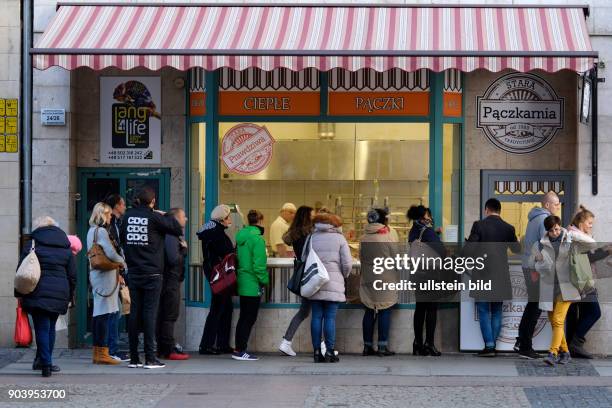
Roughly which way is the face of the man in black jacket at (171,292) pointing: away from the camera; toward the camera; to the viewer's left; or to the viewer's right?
to the viewer's right

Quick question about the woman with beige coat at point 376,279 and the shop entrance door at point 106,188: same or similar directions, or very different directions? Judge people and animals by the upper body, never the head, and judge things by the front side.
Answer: very different directions

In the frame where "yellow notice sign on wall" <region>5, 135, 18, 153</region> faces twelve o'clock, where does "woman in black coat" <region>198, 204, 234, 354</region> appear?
The woman in black coat is roughly at 10 o'clock from the yellow notice sign on wall.

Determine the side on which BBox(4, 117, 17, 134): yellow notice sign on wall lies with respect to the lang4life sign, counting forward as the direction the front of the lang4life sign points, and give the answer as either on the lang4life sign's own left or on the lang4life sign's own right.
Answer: on the lang4life sign's own right

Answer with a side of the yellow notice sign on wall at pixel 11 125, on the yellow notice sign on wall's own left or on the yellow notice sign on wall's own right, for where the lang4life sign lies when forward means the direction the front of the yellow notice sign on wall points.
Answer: on the yellow notice sign on wall's own left

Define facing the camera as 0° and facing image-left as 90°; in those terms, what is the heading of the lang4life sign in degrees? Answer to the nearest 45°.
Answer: approximately 0°

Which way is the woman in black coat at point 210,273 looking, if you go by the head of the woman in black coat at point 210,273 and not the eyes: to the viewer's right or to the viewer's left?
to the viewer's right

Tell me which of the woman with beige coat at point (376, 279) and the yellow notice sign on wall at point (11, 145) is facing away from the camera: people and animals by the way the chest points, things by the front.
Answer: the woman with beige coat
